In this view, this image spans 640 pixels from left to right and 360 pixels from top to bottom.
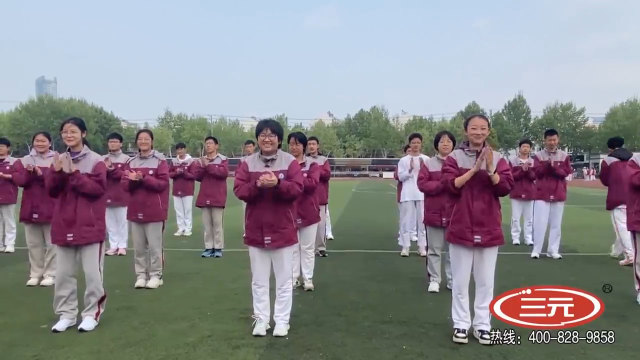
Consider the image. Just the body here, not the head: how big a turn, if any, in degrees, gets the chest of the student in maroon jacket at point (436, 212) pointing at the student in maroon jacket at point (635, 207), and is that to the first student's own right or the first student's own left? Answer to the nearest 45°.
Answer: approximately 90° to the first student's own left

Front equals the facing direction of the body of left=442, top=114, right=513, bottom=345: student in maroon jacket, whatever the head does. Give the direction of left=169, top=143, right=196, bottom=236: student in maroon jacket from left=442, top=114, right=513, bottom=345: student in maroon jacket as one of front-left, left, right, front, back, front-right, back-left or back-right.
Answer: back-right

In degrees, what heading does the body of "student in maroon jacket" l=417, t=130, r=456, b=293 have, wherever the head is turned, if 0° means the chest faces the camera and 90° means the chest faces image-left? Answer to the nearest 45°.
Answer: approximately 0°

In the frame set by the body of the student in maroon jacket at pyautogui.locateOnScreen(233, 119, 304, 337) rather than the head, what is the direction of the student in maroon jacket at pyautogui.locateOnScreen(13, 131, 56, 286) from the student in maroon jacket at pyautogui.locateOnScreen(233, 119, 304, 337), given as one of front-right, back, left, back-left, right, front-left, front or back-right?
back-right
